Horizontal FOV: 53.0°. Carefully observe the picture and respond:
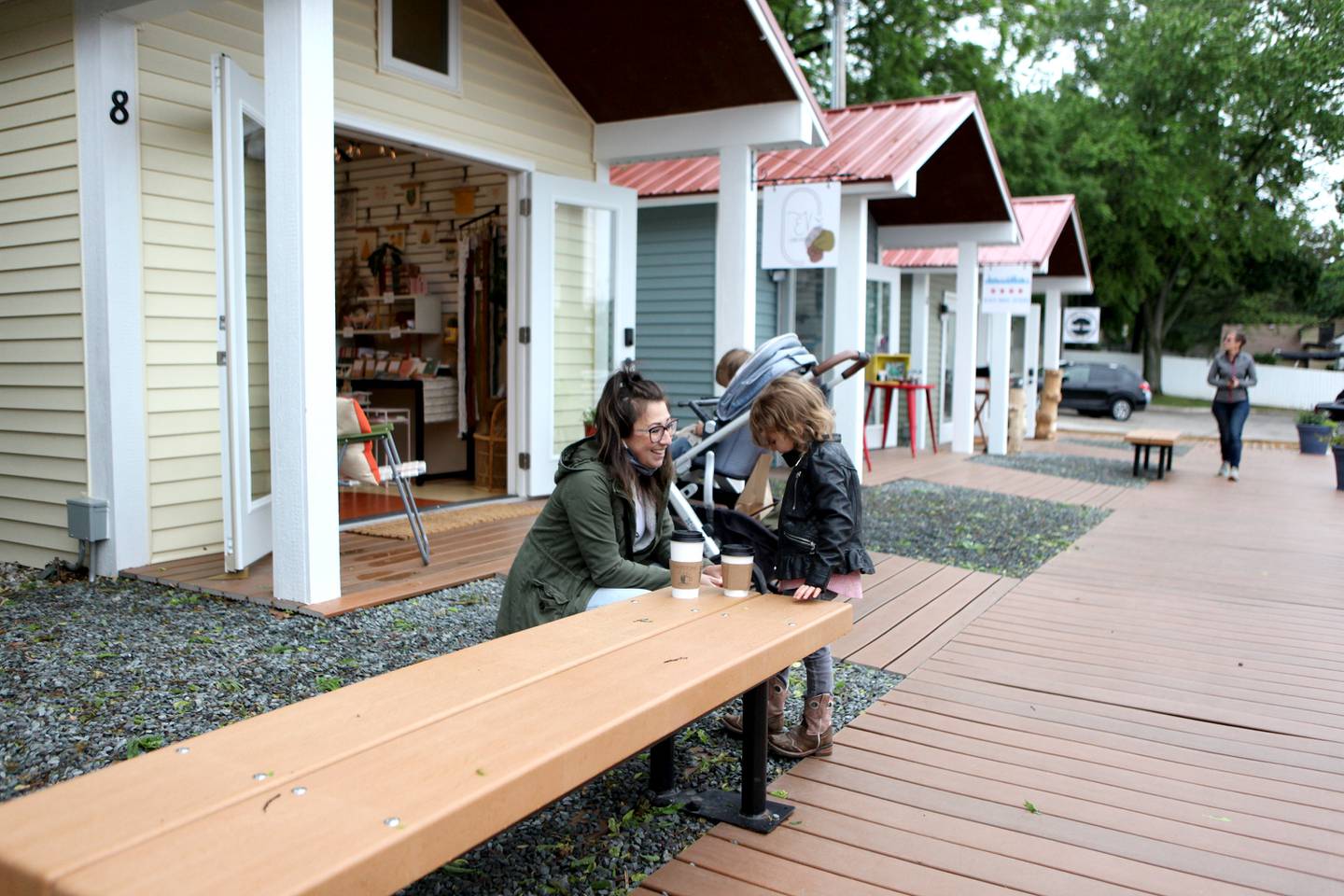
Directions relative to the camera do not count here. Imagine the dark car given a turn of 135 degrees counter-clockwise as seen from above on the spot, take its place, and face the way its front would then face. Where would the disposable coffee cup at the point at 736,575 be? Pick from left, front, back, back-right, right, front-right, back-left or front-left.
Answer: front-right

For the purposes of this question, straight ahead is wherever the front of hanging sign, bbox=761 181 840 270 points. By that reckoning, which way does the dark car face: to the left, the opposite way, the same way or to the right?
to the right

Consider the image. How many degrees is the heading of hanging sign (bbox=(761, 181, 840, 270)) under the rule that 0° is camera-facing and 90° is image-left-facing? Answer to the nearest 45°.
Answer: approximately 0°

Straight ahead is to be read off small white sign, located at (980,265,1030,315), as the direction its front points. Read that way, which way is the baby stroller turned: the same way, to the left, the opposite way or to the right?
to the right

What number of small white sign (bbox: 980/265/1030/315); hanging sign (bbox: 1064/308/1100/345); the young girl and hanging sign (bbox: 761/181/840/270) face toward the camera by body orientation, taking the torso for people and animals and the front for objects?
3

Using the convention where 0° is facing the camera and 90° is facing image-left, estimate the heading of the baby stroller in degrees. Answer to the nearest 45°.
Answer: approximately 90°

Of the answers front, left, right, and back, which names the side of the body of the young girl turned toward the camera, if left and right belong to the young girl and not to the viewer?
left

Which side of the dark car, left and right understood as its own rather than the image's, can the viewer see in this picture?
left

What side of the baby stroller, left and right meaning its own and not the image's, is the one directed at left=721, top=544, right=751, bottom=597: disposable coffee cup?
left
